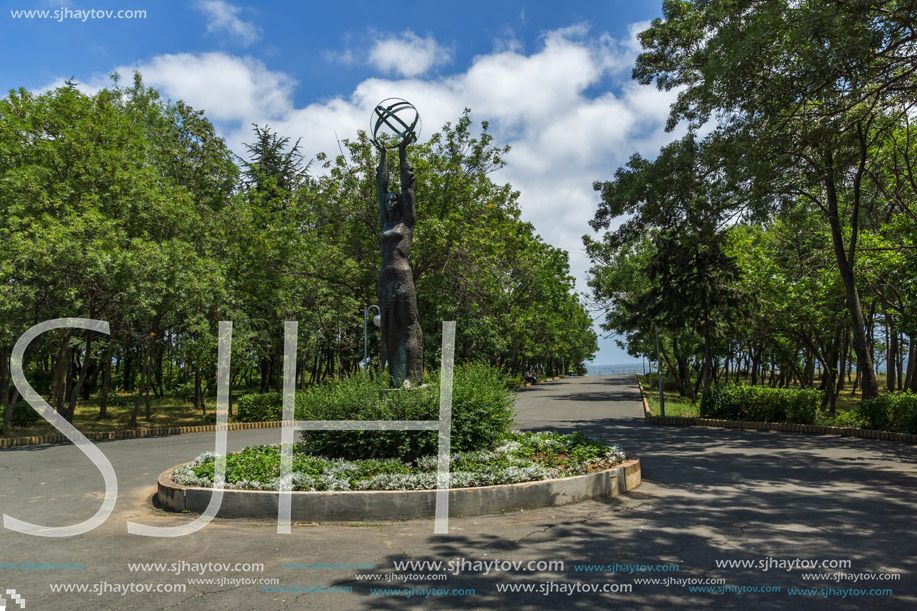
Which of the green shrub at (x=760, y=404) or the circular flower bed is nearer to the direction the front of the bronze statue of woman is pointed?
the circular flower bed

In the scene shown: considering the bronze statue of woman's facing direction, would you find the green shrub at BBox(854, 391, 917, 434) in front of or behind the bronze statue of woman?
behind

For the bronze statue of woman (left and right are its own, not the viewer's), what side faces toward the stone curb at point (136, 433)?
right

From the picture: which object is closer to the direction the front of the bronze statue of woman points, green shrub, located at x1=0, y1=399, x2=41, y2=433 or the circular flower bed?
the circular flower bed

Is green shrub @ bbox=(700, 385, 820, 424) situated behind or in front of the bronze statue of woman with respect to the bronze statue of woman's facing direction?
behind

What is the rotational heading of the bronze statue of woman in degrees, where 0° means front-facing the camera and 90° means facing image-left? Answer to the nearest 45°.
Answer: approximately 45°

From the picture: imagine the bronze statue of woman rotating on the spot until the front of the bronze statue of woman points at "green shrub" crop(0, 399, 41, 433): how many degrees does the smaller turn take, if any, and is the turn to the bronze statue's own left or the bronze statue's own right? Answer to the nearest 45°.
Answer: approximately 90° to the bronze statue's own right

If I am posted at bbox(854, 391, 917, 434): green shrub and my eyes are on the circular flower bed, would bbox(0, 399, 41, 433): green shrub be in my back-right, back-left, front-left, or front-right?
front-right

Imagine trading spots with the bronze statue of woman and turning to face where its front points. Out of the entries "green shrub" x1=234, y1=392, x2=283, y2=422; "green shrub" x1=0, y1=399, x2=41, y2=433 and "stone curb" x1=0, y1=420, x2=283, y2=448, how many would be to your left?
0
